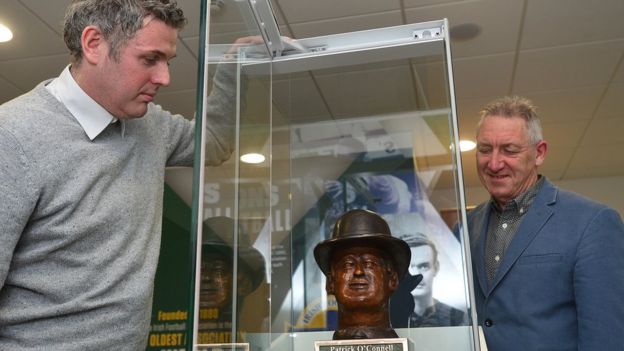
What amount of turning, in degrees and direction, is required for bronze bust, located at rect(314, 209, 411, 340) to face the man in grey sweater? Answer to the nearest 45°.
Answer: approximately 45° to its right

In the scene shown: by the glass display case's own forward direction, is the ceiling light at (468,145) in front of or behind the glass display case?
behind

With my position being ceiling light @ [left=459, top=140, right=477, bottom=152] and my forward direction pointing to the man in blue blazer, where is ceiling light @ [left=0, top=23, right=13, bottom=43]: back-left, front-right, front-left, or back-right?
front-right

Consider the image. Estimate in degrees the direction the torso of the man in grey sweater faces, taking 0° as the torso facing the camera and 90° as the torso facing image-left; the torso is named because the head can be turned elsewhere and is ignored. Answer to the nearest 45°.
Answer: approximately 315°

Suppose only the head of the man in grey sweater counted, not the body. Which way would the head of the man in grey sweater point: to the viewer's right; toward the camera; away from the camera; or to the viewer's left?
to the viewer's right

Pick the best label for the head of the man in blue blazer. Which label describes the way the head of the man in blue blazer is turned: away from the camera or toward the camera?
toward the camera

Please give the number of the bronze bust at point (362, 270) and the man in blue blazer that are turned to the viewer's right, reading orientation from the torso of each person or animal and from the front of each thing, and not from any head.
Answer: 0

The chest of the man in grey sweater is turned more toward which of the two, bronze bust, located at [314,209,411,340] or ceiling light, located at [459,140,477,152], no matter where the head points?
the bronze bust

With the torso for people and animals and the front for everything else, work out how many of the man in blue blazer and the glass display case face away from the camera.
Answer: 0

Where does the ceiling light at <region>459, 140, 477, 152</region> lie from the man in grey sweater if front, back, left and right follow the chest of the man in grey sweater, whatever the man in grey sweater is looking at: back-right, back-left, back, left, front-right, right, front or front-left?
left

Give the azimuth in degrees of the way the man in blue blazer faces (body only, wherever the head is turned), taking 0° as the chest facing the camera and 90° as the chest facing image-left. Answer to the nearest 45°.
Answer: approximately 45°

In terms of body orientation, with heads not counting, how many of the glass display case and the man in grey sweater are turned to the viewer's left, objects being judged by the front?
0

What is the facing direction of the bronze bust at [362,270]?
toward the camera
